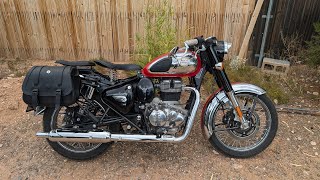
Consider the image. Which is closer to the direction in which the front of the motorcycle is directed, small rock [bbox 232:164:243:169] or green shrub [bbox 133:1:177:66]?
the small rock

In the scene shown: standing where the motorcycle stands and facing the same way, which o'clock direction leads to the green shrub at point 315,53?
The green shrub is roughly at 11 o'clock from the motorcycle.

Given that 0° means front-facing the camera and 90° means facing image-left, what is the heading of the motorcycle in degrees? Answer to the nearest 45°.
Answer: approximately 270°

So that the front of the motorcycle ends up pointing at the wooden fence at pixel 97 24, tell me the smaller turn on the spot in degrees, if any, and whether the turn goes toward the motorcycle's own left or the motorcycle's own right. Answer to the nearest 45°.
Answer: approximately 90° to the motorcycle's own left

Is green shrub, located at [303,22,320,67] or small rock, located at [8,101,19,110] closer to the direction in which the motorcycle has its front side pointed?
the green shrub

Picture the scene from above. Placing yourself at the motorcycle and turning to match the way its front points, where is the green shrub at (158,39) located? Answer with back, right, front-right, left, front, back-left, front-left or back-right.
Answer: left

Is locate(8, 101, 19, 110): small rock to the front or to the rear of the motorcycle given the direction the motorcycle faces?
to the rear
